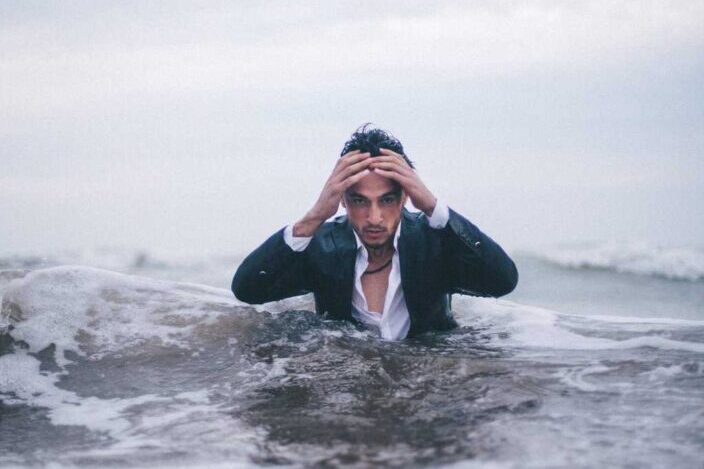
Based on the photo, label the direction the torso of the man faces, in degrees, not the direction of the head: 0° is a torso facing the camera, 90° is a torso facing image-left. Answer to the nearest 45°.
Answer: approximately 0°
